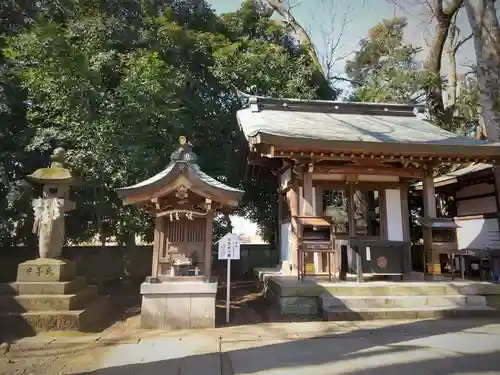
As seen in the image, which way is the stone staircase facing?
toward the camera

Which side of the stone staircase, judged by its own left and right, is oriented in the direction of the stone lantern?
right

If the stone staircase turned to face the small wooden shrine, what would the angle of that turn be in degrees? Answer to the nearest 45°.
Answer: approximately 45° to its right

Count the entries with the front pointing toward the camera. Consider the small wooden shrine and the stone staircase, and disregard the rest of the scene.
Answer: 2

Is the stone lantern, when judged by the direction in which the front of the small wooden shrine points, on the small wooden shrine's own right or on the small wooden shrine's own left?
on the small wooden shrine's own right

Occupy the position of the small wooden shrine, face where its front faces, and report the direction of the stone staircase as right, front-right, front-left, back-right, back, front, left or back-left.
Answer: left

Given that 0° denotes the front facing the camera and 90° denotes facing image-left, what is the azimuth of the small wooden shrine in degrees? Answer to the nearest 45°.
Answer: approximately 0°
